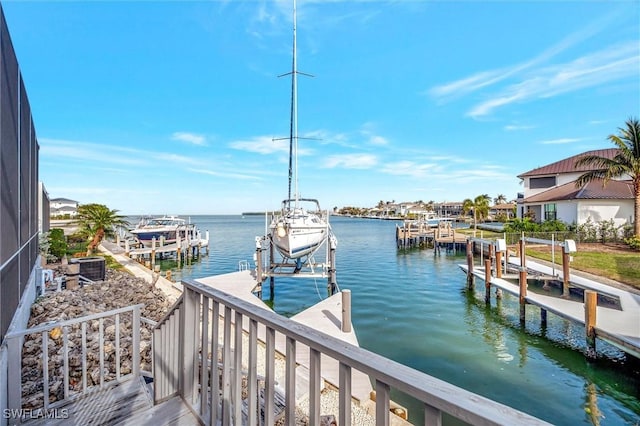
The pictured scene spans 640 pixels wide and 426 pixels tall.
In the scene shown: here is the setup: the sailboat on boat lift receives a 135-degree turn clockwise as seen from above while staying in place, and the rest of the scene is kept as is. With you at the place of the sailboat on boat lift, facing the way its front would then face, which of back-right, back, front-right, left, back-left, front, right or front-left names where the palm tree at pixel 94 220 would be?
front-left

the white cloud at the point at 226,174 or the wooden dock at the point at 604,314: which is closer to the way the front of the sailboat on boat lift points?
the wooden dock

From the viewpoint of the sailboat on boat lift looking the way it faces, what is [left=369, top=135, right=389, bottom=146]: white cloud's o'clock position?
The white cloud is roughly at 7 o'clock from the sailboat on boat lift.

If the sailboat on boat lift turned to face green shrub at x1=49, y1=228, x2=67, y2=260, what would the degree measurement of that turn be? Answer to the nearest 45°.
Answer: approximately 90° to its right

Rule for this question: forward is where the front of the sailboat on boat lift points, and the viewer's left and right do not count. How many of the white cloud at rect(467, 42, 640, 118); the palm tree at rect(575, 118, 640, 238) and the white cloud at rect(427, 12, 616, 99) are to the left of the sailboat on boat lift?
3

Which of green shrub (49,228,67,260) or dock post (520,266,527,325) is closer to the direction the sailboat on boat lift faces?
the dock post

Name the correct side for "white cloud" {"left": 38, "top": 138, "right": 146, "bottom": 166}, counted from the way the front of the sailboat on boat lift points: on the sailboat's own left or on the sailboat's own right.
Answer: on the sailboat's own right

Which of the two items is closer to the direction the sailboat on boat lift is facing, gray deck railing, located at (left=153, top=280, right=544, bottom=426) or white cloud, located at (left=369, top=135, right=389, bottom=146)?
the gray deck railing

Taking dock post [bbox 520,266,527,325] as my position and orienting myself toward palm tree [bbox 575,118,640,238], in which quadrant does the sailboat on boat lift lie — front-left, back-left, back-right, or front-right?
back-left

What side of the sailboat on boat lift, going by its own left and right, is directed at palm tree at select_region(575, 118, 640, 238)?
left

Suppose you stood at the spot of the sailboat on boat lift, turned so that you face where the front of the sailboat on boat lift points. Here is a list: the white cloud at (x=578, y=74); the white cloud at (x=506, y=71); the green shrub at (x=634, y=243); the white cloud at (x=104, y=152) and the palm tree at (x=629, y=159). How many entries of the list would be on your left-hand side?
4

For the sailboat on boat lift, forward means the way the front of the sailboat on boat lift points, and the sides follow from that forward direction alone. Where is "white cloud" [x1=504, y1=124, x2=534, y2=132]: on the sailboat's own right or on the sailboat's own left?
on the sailboat's own left

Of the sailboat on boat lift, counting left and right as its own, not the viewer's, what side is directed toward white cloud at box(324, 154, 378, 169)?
back

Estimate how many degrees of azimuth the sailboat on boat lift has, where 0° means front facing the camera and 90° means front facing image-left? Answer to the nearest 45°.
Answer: approximately 0°
